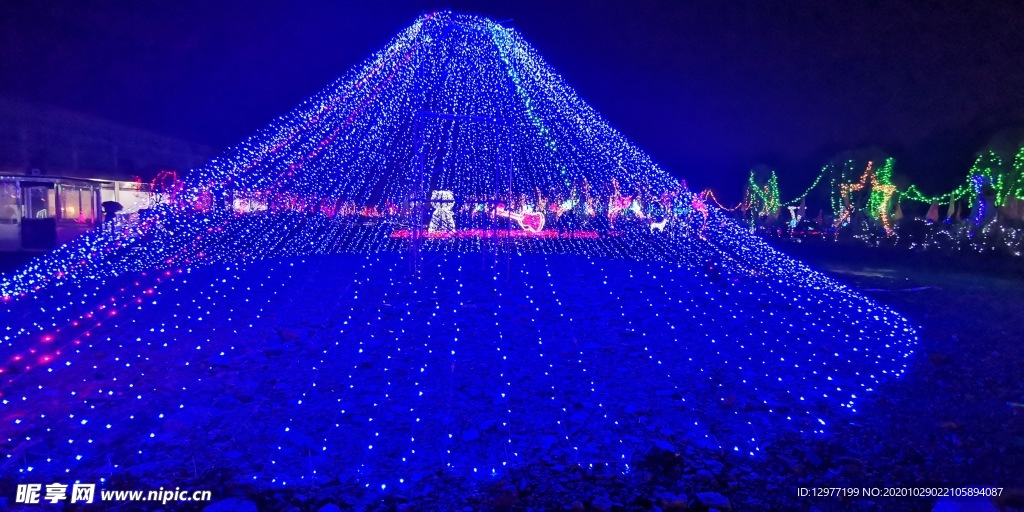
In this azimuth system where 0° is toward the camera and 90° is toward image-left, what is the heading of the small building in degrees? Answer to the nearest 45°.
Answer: approximately 315°
